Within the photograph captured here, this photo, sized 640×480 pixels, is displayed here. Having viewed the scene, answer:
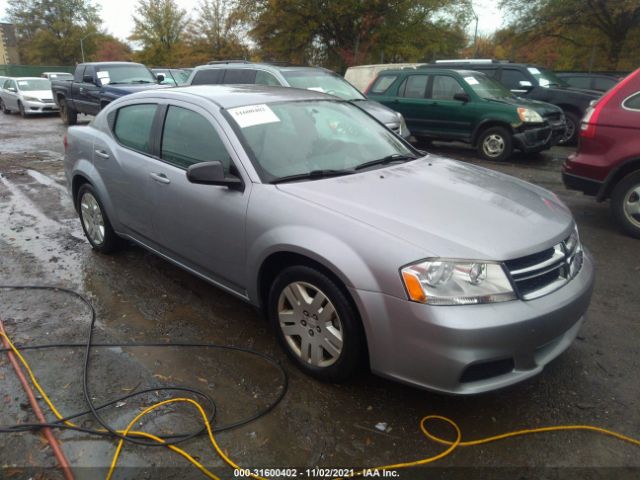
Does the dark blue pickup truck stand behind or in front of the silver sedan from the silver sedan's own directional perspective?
behind

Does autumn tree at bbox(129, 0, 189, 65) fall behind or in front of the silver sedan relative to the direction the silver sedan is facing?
behind

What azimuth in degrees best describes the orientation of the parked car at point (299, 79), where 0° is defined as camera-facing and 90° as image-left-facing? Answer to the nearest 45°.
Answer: approximately 315°

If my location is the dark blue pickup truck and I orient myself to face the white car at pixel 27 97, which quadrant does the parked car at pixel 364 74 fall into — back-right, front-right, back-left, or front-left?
back-right

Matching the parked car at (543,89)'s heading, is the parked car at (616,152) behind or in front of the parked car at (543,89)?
in front

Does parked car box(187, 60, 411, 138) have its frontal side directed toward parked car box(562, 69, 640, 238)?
yes

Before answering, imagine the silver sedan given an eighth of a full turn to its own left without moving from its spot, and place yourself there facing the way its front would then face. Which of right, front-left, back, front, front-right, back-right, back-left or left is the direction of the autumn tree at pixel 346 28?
left

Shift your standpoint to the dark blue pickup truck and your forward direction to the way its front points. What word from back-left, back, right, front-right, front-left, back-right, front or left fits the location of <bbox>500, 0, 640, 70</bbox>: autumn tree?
front-left

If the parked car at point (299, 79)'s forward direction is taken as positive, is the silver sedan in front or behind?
in front

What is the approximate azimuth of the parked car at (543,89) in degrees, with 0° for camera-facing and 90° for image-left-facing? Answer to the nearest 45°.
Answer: approximately 315°

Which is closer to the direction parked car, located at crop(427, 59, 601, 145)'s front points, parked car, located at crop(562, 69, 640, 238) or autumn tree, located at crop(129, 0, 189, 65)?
the parked car
